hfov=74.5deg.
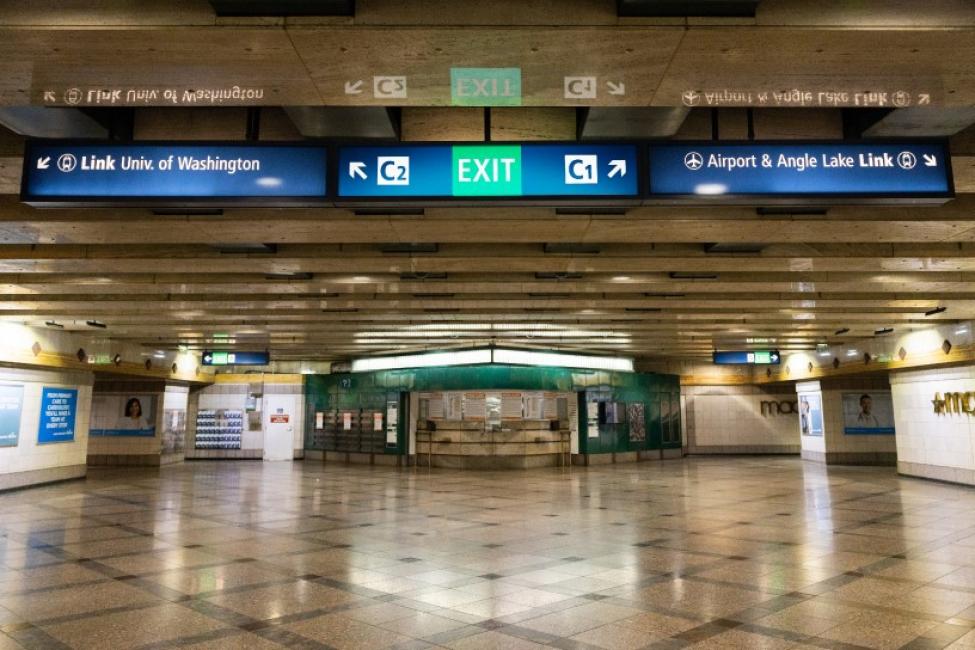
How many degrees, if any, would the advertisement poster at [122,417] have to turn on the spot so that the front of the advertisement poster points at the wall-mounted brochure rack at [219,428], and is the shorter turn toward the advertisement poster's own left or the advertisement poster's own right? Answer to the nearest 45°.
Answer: approximately 135° to the advertisement poster's own left

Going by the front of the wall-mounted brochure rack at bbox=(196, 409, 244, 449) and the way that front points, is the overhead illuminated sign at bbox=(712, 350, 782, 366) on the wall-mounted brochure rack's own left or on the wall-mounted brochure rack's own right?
on the wall-mounted brochure rack's own left

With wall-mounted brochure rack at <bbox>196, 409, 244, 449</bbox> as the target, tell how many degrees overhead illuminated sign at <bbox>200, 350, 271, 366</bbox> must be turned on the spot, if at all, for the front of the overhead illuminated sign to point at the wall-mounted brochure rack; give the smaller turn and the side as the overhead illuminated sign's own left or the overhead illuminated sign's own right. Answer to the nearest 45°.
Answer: approximately 180°

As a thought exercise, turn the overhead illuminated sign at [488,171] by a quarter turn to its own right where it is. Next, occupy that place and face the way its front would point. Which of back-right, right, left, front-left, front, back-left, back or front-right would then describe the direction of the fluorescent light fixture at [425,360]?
right

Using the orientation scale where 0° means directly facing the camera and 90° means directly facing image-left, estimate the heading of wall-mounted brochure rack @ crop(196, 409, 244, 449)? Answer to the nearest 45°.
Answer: approximately 0°

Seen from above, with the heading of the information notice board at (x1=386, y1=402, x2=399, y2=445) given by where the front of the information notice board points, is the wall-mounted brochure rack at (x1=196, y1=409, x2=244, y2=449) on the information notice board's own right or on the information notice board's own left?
on the information notice board's own right

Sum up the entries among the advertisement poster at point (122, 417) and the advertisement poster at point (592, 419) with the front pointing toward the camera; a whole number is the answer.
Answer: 2

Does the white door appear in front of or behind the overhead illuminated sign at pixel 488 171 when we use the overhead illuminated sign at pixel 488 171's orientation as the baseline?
behind
